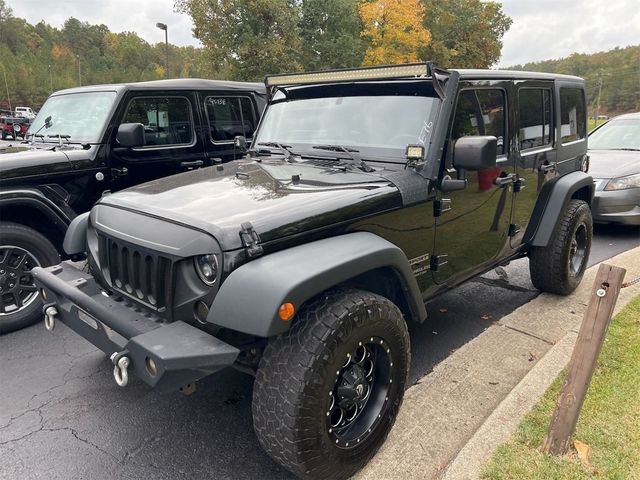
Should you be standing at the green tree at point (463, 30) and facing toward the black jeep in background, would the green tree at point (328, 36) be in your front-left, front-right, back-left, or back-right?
front-right

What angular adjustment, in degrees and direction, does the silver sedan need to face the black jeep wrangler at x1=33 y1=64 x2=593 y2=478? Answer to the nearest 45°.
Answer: approximately 45° to its left

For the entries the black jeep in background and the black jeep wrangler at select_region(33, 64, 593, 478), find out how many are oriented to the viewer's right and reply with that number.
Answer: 0

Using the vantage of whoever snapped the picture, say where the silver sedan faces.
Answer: facing the viewer and to the left of the viewer

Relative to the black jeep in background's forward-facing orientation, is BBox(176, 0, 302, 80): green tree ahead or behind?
behind

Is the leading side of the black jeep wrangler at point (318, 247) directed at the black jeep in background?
no

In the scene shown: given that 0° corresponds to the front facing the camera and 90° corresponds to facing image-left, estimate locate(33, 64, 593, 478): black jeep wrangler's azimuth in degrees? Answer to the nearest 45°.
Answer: approximately 45°

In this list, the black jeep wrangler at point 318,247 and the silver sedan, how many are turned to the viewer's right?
0

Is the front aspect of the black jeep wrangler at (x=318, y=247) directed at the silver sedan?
no

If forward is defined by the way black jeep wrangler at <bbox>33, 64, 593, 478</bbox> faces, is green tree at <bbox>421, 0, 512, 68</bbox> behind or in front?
behind

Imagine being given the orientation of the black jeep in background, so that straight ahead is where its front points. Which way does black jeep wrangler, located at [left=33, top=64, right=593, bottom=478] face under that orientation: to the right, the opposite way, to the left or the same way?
the same way

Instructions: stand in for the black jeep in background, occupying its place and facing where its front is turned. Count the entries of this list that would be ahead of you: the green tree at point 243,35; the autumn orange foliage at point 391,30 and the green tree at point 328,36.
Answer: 0

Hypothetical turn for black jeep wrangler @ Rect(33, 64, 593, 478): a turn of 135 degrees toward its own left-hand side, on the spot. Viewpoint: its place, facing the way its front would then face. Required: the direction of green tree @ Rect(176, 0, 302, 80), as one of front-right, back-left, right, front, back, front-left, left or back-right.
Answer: left

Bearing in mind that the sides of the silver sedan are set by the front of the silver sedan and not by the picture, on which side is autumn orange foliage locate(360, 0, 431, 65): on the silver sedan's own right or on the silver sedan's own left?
on the silver sedan's own right

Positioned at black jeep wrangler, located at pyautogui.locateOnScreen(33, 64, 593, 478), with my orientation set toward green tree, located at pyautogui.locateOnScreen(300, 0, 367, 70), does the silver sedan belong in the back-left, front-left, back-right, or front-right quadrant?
front-right
